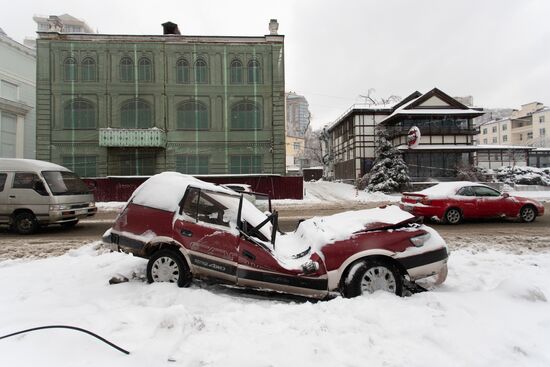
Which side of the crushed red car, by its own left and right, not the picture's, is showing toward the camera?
right

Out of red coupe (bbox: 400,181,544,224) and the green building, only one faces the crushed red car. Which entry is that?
the green building

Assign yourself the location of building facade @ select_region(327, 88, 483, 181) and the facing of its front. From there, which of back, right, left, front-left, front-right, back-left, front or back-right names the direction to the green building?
front-right

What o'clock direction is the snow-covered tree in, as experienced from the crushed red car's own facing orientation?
The snow-covered tree is roughly at 10 o'clock from the crushed red car.

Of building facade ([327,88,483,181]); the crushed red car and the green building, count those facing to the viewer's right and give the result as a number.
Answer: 1

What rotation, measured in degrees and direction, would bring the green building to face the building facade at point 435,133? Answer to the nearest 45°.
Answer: approximately 90° to its left

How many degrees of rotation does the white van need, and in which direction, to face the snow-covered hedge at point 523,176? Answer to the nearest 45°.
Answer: approximately 45° to its left

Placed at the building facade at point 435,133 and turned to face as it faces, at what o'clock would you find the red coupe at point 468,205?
The red coupe is roughly at 12 o'clock from the building facade.

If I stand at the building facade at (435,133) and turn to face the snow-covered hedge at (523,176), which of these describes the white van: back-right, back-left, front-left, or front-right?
back-right

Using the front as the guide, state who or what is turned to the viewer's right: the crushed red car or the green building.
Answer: the crushed red car

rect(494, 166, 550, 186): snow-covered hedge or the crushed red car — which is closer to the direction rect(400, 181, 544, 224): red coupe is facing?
the snow-covered hedge

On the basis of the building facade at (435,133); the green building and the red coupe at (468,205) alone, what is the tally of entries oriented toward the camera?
2

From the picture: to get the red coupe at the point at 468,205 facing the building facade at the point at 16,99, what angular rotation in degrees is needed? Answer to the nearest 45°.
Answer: approximately 135° to its left

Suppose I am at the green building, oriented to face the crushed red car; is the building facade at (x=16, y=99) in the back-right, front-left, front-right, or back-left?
back-right

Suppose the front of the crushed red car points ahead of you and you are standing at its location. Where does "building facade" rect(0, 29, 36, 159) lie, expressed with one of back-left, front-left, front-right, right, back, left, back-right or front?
back-left

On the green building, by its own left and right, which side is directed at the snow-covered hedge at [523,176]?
left

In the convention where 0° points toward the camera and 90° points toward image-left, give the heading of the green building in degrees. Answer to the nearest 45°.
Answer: approximately 0°

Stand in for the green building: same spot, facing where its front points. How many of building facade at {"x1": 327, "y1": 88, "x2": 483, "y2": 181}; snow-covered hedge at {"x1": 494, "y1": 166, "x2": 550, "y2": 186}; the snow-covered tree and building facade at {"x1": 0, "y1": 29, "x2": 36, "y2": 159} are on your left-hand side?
3
